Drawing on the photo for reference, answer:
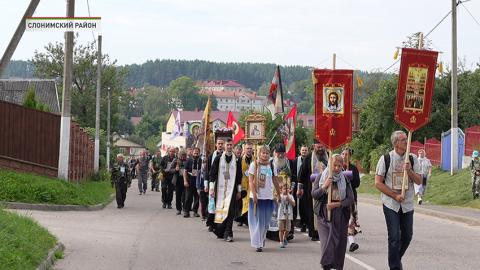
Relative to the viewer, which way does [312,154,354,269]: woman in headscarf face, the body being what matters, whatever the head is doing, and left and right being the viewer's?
facing the viewer

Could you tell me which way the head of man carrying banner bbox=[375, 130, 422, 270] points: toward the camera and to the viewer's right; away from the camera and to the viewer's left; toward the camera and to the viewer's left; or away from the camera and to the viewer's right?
toward the camera and to the viewer's right

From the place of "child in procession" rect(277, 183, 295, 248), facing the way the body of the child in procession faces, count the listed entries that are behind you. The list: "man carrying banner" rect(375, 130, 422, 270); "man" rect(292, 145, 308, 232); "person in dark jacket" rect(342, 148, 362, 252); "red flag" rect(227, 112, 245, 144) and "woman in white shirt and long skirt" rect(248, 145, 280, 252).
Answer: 2

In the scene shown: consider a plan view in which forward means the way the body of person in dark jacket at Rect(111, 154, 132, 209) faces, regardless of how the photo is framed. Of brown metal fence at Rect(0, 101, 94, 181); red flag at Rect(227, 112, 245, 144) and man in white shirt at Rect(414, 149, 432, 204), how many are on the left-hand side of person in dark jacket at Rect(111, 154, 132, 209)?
2

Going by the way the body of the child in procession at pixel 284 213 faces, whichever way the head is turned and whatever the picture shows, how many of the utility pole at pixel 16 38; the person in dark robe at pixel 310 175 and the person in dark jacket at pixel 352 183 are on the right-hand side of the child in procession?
1

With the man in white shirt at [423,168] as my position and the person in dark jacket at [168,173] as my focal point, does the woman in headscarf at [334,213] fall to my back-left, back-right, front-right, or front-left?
front-left

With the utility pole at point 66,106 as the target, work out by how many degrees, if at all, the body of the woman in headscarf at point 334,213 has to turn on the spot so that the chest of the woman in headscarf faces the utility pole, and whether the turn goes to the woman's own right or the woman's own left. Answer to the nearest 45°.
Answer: approximately 135° to the woman's own right

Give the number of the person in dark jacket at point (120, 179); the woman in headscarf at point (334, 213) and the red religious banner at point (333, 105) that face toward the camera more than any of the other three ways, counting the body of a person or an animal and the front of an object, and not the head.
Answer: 3

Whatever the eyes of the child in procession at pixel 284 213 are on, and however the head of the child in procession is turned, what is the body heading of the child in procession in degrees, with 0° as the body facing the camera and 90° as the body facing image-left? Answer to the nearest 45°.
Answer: approximately 0°

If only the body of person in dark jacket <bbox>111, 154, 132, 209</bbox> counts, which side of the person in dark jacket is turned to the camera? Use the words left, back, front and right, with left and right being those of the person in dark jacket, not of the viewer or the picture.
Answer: front

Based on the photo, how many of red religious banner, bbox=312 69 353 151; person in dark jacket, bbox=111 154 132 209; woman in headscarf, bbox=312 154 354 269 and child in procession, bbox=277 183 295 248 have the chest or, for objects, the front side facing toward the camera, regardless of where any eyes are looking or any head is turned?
4
